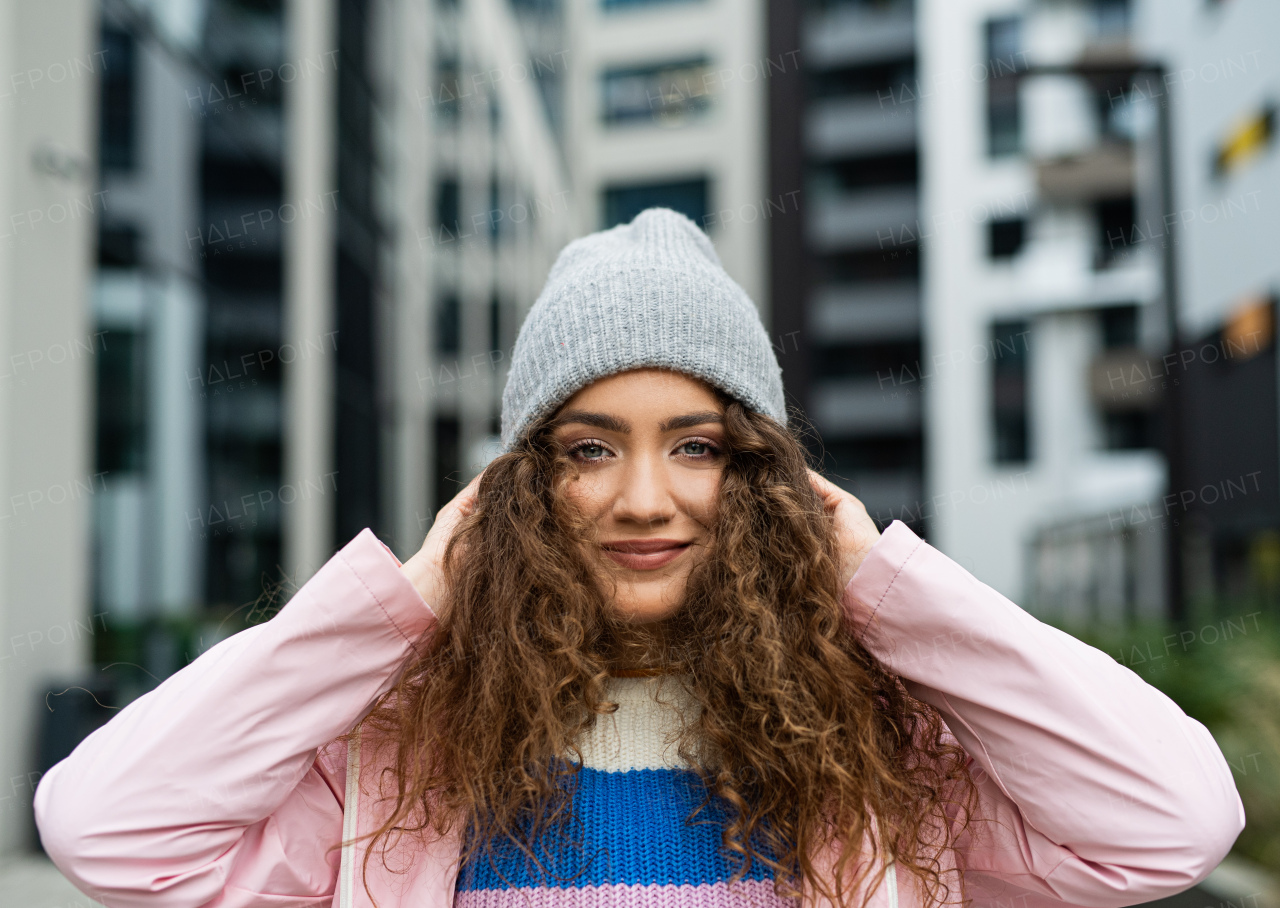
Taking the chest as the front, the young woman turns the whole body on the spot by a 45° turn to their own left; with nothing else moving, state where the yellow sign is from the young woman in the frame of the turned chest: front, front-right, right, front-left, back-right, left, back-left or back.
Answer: left

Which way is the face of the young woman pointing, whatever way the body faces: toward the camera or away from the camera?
toward the camera

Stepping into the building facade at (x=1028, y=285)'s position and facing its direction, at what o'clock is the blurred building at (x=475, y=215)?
The blurred building is roughly at 1 o'clock from the building facade.

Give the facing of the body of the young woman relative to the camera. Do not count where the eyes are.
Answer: toward the camera

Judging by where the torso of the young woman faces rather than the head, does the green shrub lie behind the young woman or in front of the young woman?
behind

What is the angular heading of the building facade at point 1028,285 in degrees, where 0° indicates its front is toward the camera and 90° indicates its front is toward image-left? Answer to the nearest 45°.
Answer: approximately 0°

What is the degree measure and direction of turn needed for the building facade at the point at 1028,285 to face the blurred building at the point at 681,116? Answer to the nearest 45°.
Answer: approximately 90° to its right

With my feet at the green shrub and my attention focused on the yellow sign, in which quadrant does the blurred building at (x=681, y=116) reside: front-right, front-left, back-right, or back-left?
front-left

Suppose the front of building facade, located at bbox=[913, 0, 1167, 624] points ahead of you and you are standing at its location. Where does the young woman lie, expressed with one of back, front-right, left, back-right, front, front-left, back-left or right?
front
